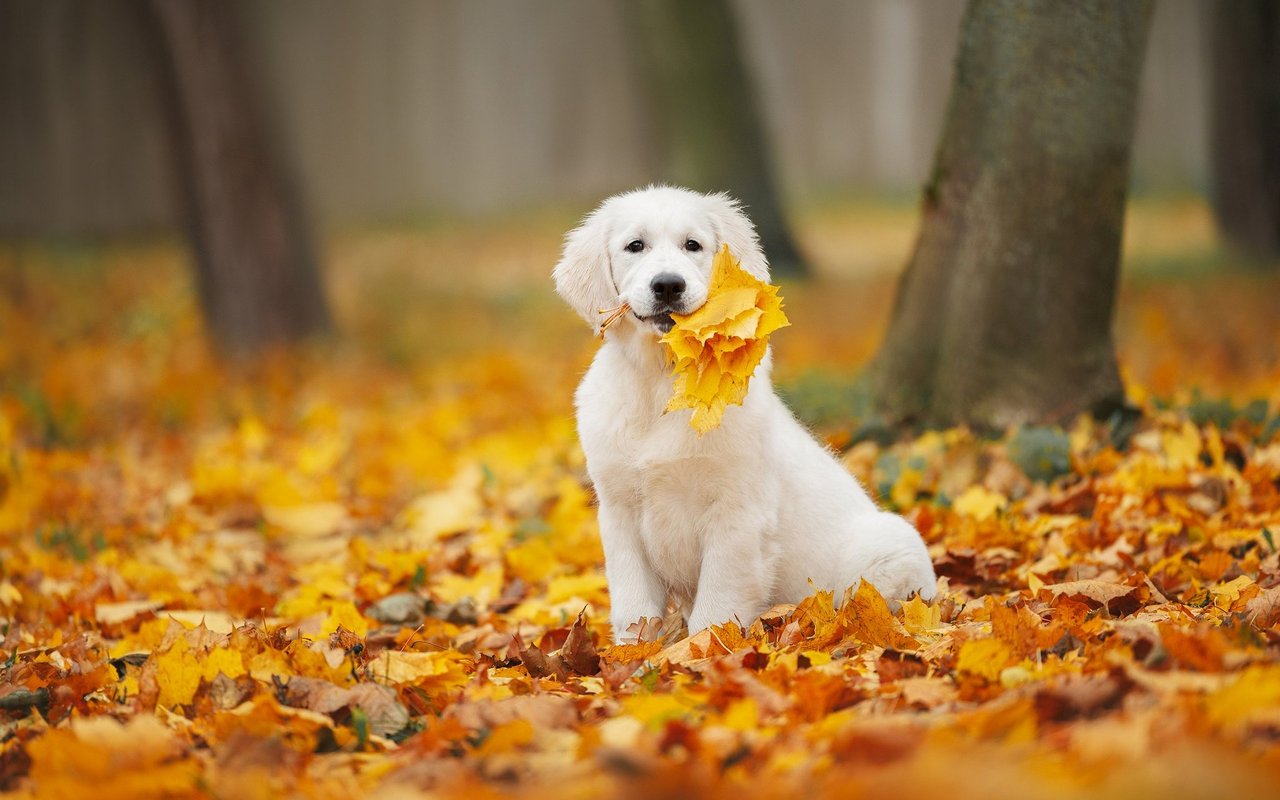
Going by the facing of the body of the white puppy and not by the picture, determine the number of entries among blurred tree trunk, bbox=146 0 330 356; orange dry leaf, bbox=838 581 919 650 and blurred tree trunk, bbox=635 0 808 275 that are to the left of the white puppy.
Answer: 1

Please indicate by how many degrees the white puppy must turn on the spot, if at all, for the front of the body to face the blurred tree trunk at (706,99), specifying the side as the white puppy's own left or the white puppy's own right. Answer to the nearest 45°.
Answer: approximately 135° to the white puppy's own right

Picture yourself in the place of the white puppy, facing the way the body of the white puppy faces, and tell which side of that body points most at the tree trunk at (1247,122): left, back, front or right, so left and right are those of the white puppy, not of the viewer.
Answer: back

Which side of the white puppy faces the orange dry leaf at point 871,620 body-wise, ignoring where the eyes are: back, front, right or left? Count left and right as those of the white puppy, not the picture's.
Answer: left

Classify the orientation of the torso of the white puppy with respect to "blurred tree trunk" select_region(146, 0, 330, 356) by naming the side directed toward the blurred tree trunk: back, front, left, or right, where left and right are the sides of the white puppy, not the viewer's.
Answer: right

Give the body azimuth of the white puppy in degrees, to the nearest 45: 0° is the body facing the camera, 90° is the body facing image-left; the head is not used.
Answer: approximately 45°

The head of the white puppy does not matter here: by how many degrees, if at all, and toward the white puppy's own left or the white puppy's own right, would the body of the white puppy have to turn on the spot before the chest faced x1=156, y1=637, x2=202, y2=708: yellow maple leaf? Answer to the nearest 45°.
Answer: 0° — it already faces it

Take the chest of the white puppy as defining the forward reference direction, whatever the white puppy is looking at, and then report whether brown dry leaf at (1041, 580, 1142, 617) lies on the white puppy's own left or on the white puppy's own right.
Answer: on the white puppy's own left
